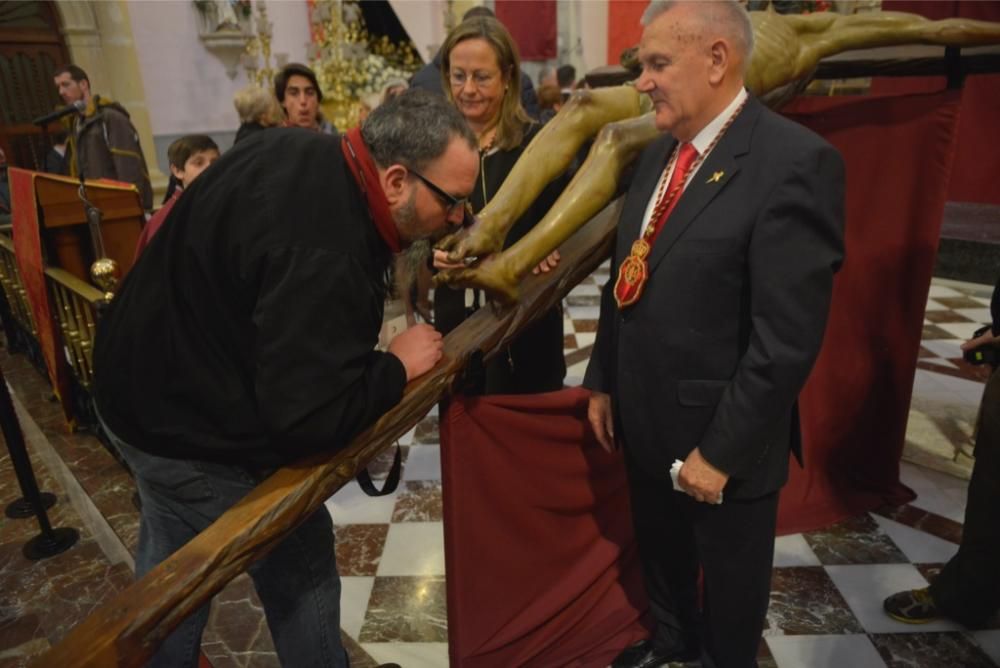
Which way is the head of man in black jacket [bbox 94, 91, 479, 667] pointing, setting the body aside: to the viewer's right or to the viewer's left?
to the viewer's right

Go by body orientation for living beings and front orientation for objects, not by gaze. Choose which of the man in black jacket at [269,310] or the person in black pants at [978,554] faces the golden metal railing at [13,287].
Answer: the person in black pants at [978,554]

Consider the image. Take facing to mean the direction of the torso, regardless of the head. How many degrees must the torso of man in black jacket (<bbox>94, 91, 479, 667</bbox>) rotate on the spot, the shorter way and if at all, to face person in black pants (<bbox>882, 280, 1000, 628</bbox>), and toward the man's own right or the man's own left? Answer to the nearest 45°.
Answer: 0° — they already face them

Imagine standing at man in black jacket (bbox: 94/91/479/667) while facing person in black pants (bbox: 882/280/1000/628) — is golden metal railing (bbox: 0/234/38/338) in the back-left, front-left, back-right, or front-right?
back-left

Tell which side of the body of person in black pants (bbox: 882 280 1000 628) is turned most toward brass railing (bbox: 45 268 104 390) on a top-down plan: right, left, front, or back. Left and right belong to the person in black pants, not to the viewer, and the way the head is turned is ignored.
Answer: front

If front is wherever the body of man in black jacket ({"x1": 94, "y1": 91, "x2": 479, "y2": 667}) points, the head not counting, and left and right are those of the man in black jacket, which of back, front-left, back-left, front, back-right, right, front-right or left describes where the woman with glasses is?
front-left

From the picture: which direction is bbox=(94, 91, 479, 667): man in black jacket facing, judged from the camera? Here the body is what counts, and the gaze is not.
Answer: to the viewer's right

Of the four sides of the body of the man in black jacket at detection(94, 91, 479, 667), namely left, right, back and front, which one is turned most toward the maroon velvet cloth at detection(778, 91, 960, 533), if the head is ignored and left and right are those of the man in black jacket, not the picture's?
front

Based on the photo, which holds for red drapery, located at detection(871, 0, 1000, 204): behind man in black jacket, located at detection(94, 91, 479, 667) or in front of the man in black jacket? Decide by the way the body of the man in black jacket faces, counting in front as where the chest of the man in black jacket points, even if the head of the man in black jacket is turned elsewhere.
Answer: in front

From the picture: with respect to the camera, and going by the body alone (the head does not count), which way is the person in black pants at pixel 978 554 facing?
to the viewer's left

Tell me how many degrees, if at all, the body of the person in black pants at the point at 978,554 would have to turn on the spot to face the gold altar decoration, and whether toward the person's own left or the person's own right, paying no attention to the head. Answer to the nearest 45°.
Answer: approximately 45° to the person's own right

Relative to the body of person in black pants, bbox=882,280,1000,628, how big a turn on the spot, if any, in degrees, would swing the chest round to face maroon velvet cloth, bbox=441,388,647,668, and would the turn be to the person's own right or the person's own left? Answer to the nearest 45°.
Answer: approximately 45° to the person's own left

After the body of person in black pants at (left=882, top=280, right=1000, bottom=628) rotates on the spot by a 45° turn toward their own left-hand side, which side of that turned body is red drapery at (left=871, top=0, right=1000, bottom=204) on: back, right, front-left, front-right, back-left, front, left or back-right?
back-right

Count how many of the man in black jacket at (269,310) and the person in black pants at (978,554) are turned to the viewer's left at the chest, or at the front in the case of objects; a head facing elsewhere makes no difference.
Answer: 1
